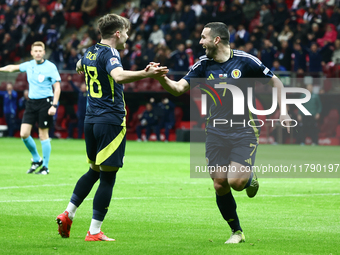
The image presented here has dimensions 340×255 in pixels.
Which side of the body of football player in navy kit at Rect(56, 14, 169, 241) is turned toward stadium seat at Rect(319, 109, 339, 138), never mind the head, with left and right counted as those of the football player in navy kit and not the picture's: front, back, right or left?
front

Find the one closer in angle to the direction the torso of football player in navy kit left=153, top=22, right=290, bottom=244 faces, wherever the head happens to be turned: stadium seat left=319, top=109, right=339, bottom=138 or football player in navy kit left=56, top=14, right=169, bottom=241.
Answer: the football player in navy kit

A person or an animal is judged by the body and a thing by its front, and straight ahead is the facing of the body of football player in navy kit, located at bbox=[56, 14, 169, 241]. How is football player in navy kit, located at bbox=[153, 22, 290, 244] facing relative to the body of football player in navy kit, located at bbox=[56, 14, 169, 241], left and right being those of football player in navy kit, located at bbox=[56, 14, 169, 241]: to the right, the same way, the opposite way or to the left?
the opposite way

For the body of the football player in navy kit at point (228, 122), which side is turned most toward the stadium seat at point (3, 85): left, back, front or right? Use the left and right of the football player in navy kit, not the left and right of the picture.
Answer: right

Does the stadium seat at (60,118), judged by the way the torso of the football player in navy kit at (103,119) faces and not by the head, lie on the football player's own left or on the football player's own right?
on the football player's own left

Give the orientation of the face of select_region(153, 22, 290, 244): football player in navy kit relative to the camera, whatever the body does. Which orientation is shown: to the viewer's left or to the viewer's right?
to the viewer's left

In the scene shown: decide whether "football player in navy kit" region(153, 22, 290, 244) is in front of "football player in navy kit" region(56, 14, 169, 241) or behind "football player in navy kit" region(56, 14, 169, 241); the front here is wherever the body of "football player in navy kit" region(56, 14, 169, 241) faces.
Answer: in front

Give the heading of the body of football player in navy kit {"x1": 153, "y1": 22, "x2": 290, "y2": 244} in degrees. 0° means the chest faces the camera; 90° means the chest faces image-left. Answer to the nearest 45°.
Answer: approximately 45°

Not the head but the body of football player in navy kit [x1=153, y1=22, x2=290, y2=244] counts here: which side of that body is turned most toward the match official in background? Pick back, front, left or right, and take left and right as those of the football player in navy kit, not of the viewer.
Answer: right

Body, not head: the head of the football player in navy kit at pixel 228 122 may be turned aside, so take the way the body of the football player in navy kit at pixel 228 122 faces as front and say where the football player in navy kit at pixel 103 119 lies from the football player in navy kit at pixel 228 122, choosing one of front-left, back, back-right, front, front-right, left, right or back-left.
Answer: front-right

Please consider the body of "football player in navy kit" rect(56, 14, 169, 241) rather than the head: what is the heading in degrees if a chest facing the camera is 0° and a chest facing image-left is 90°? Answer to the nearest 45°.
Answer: approximately 225°
